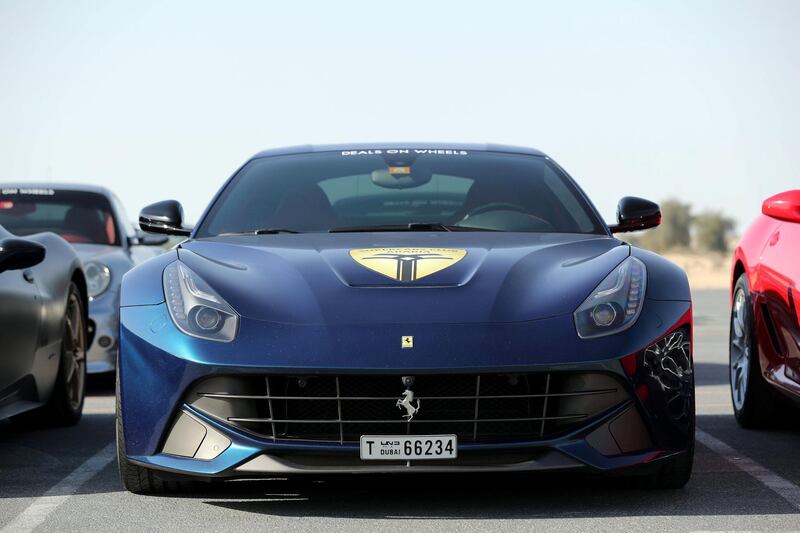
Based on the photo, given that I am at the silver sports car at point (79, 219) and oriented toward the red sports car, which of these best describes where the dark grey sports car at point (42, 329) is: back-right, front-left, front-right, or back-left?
front-right

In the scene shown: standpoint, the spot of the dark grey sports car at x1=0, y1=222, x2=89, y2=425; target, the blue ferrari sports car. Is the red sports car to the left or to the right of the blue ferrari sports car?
left

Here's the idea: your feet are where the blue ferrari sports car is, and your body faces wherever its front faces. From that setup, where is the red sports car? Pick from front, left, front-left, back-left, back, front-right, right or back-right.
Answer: back-left

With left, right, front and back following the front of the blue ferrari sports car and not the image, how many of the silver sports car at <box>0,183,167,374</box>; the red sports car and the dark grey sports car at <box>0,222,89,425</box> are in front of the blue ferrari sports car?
0

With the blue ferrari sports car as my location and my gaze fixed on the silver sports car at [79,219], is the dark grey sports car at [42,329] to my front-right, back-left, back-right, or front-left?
front-left

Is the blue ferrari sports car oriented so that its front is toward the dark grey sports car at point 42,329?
no

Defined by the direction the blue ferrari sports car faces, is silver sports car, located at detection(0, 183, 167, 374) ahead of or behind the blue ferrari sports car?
behind

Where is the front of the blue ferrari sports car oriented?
toward the camera

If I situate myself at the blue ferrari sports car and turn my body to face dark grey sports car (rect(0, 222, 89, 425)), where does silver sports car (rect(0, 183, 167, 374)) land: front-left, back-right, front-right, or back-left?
front-right
